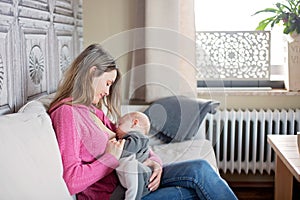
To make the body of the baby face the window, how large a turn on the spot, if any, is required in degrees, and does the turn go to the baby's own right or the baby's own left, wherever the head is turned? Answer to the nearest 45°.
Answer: approximately 135° to the baby's own right

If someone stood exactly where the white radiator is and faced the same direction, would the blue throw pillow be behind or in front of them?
in front

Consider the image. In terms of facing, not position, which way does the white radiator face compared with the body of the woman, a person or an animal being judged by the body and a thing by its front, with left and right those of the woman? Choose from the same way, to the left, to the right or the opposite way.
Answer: to the right

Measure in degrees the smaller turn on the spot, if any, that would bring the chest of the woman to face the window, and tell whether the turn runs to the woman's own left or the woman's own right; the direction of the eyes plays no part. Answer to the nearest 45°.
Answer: approximately 45° to the woman's own left

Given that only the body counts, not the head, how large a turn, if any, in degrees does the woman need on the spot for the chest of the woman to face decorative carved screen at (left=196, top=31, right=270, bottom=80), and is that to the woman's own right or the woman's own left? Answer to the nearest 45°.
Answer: approximately 45° to the woman's own left

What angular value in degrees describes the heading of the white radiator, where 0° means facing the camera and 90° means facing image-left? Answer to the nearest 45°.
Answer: approximately 0°

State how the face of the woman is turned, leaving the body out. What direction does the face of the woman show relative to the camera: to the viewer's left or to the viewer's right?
to the viewer's right

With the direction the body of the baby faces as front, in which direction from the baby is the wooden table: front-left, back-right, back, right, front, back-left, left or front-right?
back-right

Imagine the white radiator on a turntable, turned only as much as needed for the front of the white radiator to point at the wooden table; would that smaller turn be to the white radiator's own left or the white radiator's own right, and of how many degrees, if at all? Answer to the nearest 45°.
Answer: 0° — it already faces it

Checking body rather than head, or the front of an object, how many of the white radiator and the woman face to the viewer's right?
1

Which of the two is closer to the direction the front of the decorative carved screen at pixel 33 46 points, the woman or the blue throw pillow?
the woman

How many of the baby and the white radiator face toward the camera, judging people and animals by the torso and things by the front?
1

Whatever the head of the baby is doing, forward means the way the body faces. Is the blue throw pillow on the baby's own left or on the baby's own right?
on the baby's own right

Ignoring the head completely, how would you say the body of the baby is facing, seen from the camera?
to the viewer's left

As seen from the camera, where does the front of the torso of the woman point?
to the viewer's right

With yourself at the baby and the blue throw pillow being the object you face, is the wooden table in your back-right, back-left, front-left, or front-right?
front-right
